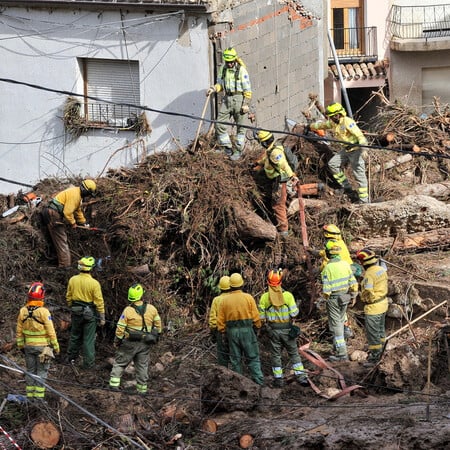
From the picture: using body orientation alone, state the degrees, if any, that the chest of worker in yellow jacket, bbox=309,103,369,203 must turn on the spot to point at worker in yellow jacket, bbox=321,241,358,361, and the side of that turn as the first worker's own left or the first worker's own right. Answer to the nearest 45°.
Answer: approximately 45° to the first worker's own left

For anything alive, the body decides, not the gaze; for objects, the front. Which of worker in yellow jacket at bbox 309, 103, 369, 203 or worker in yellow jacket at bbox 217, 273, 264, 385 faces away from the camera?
worker in yellow jacket at bbox 217, 273, 264, 385

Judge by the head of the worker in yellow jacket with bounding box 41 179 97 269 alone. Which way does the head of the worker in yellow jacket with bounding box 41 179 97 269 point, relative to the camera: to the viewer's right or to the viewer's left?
to the viewer's right

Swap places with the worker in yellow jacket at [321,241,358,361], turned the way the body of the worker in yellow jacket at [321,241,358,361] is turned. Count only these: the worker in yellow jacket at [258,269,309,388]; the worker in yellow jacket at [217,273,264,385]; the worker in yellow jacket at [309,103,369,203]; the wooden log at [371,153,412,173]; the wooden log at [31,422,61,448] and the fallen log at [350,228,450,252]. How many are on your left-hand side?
3

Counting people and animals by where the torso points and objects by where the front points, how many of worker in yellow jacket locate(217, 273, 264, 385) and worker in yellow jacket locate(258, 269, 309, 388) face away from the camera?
2

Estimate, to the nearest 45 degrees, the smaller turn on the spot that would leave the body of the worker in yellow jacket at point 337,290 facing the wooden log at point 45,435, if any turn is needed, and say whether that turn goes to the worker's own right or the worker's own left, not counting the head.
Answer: approximately 90° to the worker's own left

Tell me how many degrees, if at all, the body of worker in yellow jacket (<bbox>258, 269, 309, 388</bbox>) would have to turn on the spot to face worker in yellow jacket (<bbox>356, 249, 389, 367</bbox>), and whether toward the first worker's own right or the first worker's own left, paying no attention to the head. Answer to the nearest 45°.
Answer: approximately 90° to the first worker's own right

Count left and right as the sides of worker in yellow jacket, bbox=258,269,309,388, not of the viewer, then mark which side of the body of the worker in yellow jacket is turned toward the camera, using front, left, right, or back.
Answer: back

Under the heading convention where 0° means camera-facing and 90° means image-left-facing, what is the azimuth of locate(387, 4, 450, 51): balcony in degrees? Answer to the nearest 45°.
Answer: approximately 0°

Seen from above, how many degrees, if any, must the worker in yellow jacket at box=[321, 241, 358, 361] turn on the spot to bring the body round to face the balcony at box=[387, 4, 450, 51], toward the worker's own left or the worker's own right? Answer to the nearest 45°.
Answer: approximately 45° to the worker's own right

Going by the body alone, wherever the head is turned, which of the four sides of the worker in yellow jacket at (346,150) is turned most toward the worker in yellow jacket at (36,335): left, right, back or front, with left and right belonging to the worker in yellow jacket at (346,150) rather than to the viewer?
front

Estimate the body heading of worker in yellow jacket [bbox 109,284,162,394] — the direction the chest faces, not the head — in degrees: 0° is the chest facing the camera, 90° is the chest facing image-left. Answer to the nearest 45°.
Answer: approximately 180°

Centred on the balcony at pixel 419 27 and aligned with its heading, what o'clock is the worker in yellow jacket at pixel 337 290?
The worker in yellow jacket is roughly at 12 o'clock from the balcony.

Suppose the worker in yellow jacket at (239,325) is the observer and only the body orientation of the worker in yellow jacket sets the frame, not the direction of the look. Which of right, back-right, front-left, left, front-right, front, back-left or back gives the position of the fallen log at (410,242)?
front-right
